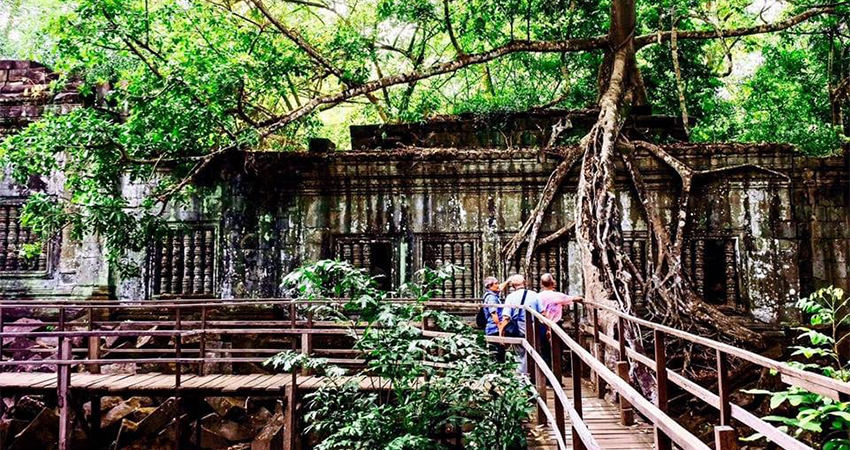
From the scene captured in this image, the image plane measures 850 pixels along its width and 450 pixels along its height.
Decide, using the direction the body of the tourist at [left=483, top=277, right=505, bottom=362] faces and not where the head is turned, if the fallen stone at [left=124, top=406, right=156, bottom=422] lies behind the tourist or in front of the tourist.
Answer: behind

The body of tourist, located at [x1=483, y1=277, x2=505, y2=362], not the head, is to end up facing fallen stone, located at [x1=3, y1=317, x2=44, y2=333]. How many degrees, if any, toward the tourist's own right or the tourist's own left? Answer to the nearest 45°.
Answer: approximately 180°

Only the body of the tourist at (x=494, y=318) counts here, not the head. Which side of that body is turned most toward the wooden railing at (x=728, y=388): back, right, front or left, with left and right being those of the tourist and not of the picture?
right

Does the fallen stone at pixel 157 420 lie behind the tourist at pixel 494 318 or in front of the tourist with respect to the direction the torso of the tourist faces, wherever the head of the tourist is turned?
behind

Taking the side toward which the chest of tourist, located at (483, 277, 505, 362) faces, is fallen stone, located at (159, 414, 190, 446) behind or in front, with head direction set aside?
behind

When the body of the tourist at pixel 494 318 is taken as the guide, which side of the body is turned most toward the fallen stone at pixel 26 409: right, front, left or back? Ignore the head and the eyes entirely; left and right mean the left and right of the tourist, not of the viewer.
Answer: back

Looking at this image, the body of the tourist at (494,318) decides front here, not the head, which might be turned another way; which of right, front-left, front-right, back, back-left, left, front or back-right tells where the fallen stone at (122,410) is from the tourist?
back

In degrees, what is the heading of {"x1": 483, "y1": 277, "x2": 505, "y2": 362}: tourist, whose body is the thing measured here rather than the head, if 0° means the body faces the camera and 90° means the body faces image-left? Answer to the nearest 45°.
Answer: approximately 270°
